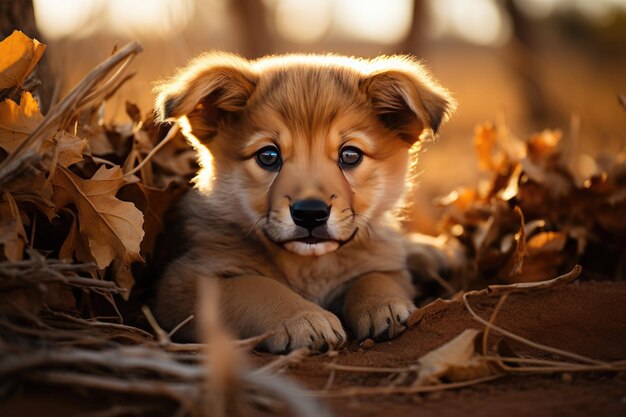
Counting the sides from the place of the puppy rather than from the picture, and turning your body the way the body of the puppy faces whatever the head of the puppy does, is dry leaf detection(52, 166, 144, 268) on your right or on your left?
on your right

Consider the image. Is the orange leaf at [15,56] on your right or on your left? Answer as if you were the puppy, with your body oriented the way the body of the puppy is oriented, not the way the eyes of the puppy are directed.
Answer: on your right

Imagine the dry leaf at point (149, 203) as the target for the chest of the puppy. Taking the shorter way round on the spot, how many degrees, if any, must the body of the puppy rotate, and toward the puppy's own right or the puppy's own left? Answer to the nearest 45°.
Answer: approximately 90° to the puppy's own right

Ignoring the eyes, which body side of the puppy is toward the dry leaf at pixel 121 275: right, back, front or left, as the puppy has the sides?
right

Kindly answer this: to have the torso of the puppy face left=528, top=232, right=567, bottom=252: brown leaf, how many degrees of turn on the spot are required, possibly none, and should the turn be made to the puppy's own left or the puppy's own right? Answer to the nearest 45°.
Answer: approximately 90° to the puppy's own left

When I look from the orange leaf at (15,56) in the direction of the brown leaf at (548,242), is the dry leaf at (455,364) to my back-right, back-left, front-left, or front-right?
front-right

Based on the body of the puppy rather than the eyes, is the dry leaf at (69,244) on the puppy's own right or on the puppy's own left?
on the puppy's own right

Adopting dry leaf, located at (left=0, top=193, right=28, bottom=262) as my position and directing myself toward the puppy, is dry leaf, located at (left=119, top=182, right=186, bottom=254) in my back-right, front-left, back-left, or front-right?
front-left

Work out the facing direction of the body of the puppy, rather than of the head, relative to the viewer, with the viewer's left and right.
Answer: facing the viewer

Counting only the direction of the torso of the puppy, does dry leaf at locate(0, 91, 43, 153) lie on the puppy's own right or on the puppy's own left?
on the puppy's own right
